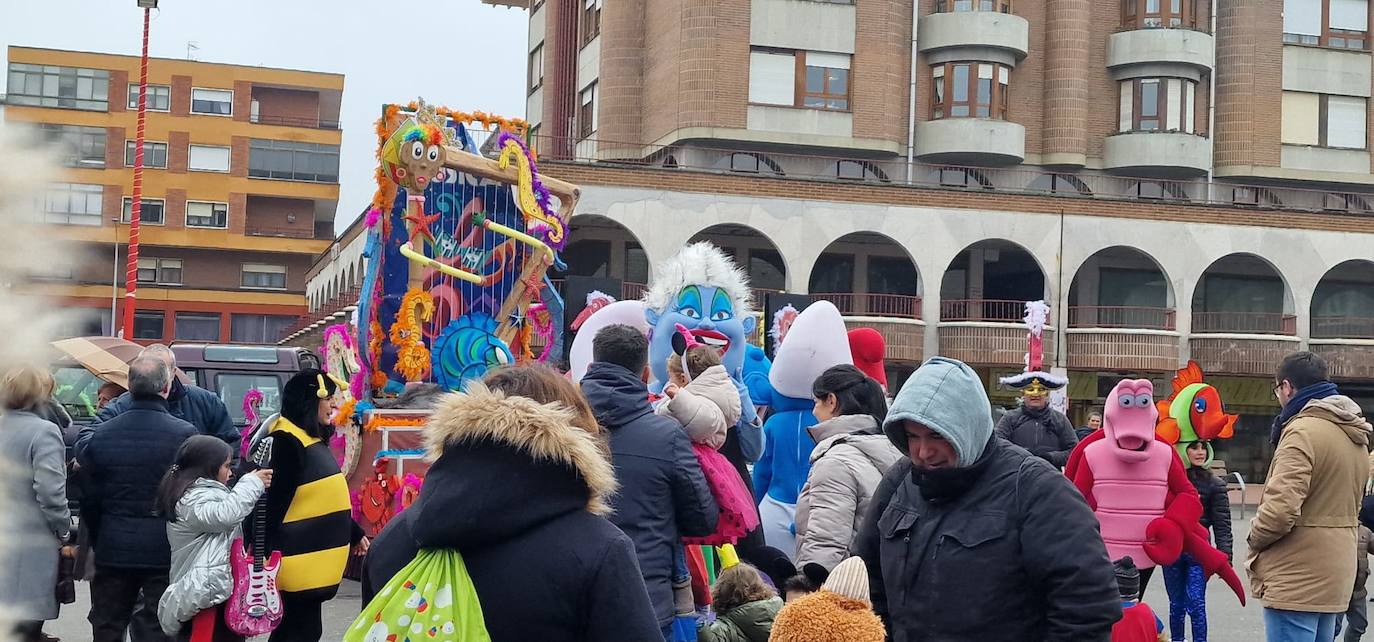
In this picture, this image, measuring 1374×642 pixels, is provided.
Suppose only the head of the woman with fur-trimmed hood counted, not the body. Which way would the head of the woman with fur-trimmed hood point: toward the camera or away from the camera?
away from the camera

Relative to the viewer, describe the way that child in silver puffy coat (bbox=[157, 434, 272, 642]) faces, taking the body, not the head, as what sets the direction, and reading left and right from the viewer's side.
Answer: facing to the right of the viewer

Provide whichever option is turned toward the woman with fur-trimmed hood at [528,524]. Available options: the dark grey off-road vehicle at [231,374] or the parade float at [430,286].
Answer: the parade float

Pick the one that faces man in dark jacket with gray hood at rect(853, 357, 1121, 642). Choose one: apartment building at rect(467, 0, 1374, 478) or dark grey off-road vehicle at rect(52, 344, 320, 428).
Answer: the apartment building

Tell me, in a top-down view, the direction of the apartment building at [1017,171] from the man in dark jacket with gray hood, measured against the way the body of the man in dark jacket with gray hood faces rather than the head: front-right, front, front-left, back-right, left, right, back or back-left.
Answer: back-right

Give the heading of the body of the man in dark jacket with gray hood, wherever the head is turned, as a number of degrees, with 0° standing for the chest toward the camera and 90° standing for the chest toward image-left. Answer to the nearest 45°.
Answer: approximately 45°

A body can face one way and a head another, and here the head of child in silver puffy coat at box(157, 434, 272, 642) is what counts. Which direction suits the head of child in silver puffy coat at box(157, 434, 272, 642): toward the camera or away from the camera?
away from the camera

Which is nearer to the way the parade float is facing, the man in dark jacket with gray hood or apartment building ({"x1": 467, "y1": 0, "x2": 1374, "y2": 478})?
the man in dark jacket with gray hood

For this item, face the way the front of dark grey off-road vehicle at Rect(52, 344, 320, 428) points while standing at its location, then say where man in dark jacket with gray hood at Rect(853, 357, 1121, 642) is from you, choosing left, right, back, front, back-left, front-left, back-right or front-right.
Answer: left
